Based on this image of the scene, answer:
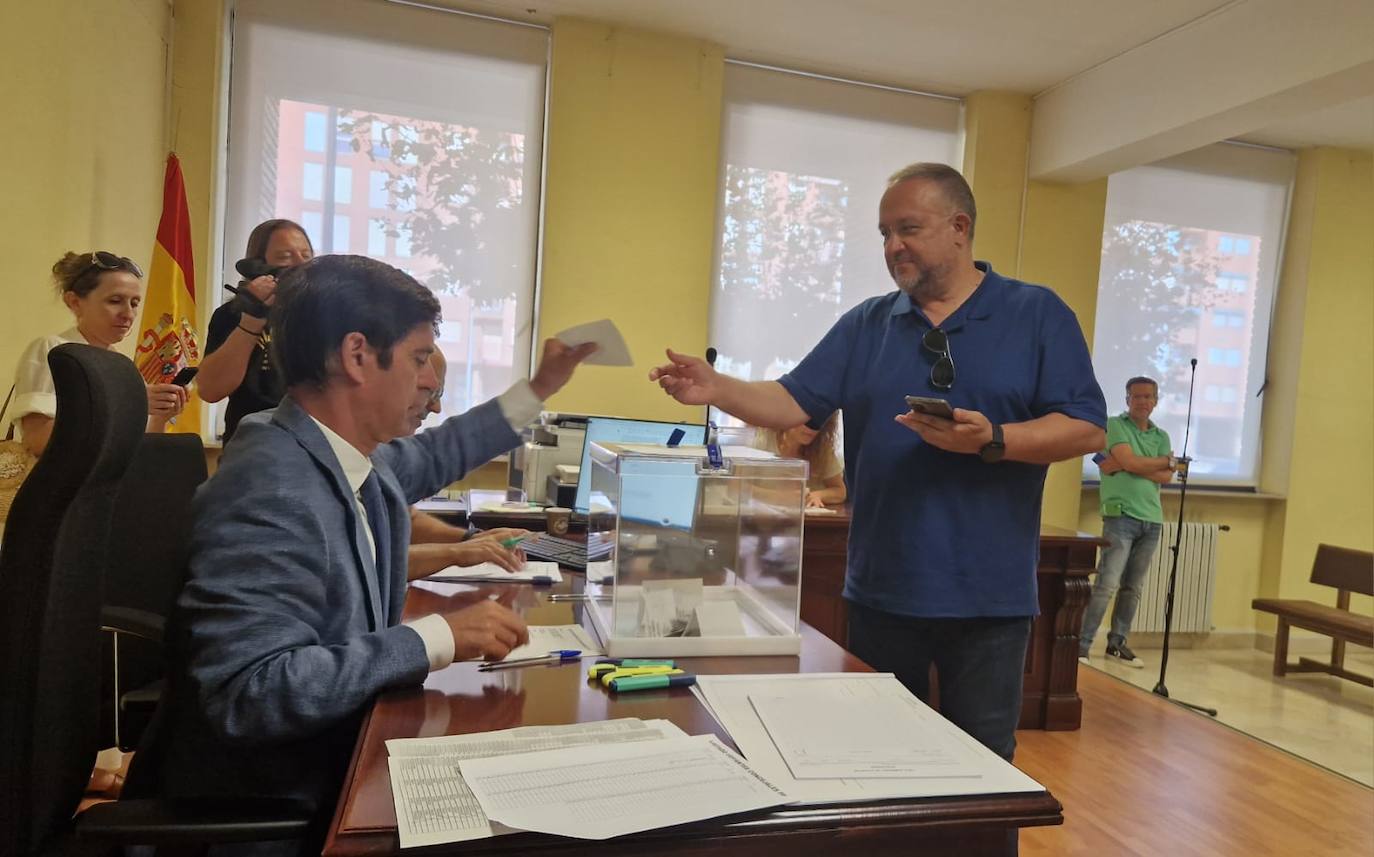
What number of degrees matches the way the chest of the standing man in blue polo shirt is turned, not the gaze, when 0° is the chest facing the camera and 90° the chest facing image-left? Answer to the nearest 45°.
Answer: approximately 45°

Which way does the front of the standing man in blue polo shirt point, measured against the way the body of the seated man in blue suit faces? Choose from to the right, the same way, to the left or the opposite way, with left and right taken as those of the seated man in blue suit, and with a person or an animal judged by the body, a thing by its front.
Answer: the opposite way

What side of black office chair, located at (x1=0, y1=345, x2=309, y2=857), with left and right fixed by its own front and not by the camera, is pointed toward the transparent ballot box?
front

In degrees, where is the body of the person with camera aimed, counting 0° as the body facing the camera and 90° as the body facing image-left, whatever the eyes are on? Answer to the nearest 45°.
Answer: approximately 315°

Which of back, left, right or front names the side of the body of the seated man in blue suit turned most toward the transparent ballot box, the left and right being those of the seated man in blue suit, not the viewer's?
front

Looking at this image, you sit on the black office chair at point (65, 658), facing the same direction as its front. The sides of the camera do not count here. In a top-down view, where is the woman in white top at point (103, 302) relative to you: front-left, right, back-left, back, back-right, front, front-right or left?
left

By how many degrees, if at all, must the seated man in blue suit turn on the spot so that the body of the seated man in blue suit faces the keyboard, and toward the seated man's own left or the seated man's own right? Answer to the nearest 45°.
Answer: approximately 45° to the seated man's own left

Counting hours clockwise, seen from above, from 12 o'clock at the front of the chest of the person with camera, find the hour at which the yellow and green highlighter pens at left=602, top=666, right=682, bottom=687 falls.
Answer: The yellow and green highlighter pens is roughly at 1 o'clock from the person with camera.

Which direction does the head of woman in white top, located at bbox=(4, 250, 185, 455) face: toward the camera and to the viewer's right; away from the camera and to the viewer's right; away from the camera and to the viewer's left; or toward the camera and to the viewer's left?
toward the camera and to the viewer's right

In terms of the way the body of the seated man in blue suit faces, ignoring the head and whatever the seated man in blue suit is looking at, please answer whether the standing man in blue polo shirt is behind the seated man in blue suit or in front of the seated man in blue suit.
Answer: in front

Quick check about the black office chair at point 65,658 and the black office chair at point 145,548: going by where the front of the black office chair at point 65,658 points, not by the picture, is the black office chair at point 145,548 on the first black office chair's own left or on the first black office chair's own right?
on the first black office chair's own left

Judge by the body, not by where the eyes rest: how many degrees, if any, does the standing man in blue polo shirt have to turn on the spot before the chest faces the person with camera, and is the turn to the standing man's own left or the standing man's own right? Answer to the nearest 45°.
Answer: approximately 45° to the standing man's own right

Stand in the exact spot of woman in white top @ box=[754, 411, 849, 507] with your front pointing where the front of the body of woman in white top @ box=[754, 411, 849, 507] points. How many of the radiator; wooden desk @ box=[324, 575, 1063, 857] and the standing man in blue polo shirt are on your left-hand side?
2

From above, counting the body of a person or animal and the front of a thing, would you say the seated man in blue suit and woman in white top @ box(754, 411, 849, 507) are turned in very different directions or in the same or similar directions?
very different directions

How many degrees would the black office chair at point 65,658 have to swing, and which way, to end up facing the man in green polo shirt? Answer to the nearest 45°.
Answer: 0° — it already faces them
